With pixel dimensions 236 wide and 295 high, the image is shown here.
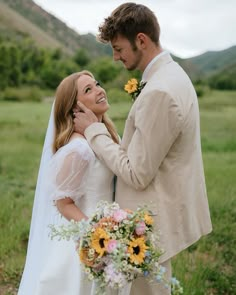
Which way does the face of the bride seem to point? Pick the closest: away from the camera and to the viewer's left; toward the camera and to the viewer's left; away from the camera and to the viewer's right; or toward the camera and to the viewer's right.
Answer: toward the camera and to the viewer's right

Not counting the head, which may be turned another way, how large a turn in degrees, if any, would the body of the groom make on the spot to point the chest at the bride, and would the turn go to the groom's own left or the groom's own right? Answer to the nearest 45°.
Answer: approximately 45° to the groom's own right

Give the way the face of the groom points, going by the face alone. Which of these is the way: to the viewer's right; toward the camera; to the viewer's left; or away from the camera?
to the viewer's left

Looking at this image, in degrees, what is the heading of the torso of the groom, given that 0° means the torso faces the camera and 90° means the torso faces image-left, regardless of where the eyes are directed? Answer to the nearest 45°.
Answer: approximately 90°
